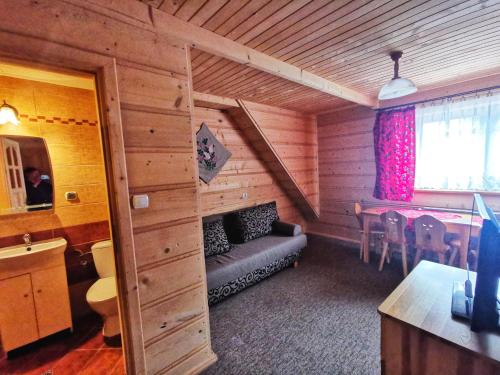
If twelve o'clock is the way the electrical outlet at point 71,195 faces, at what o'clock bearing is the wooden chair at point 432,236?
The wooden chair is roughly at 10 o'clock from the electrical outlet.

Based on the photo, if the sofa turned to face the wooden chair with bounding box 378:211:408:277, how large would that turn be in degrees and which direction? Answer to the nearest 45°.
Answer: approximately 45° to its left

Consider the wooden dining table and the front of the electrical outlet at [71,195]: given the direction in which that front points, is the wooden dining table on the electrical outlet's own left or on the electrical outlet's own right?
on the electrical outlet's own left

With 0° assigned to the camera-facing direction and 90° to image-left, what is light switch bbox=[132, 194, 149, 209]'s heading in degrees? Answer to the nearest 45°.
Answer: approximately 0°

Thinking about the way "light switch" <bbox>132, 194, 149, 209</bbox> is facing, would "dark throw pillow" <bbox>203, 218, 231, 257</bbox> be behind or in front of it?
behind

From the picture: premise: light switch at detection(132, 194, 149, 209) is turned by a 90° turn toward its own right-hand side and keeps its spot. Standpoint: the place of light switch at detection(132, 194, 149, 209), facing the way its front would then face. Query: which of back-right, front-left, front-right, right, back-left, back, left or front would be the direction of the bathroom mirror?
front-right

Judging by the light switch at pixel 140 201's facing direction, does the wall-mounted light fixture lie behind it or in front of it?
behind

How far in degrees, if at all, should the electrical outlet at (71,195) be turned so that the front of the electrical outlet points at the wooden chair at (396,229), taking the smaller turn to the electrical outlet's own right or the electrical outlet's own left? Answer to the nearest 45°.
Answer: approximately 45° to the electrical outlet's own left

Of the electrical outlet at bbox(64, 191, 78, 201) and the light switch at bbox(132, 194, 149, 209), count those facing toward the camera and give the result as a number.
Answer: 2

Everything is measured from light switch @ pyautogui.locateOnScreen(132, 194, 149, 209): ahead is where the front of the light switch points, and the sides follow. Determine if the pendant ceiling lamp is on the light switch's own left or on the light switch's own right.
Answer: on the light switch's own left
